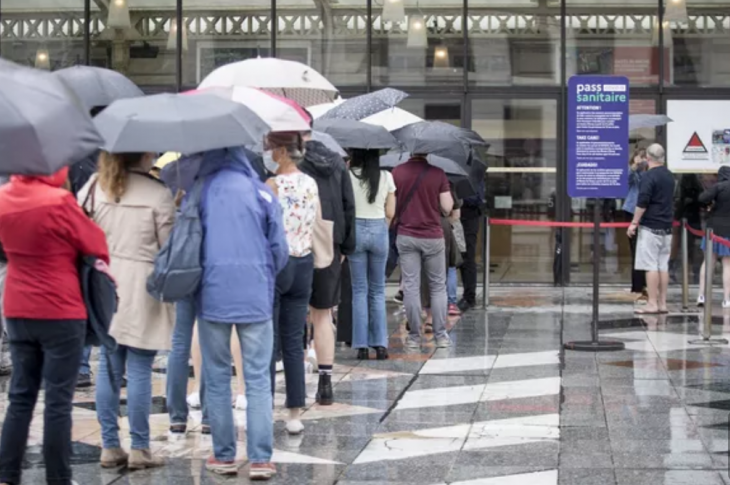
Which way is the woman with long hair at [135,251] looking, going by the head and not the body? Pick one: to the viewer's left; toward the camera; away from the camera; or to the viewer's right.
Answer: away from the camera

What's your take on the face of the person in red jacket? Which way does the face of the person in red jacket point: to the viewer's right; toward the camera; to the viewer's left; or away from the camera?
away from the camera

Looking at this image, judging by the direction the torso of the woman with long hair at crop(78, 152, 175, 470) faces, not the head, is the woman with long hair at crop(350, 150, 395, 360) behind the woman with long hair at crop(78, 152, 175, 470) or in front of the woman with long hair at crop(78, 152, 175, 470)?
in front

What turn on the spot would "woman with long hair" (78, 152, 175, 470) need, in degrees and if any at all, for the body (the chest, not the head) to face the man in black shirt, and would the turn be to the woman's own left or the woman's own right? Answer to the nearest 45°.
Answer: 0° — they already face them

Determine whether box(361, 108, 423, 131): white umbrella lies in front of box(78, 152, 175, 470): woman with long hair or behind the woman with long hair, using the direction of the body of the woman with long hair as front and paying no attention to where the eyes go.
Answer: in front

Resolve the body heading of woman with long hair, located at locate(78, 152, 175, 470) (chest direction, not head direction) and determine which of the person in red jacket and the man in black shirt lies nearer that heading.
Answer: the man in black shirt

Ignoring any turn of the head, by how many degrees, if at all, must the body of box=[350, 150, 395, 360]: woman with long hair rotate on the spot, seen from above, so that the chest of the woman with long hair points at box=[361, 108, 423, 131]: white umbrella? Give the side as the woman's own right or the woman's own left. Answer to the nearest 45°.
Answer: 0° — they already face it

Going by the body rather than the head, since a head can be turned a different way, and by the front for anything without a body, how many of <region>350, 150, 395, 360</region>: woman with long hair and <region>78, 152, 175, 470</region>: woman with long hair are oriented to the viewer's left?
0

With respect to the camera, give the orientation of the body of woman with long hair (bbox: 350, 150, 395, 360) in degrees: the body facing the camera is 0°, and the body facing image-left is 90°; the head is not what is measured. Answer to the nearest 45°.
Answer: approximately 180°

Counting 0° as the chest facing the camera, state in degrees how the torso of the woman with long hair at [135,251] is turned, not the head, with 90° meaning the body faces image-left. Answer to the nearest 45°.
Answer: approximately 225°

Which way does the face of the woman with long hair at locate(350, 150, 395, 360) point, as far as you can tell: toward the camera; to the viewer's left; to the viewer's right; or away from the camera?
away from the camera

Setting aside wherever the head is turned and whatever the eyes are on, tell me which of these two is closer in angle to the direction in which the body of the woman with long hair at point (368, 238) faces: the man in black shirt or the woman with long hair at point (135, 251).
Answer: the man in black shirt

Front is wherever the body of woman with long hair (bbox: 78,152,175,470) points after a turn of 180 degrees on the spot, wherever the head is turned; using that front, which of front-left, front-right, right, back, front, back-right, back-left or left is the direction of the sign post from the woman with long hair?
back
